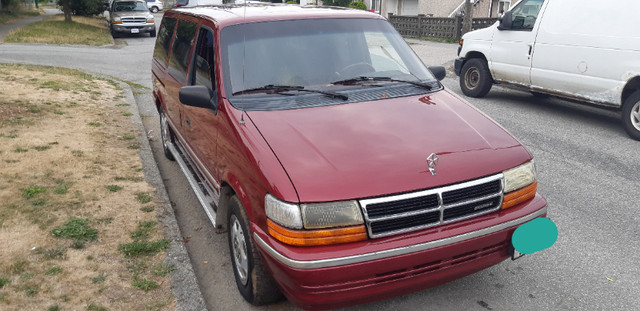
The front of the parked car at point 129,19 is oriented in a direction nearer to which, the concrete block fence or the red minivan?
the red minivan

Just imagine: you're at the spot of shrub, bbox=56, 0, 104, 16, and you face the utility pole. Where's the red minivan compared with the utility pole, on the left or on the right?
right

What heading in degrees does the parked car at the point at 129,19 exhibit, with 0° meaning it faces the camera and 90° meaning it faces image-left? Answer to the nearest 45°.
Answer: approximately 0°

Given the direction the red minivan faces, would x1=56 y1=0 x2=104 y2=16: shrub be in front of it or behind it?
behind

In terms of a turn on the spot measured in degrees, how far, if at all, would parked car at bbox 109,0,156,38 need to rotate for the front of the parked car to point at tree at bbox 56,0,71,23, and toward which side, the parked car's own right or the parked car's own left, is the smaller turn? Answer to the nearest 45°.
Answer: approximately 135° to the parked car's own right

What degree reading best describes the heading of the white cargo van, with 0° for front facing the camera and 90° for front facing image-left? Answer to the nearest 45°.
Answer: approximately 135°

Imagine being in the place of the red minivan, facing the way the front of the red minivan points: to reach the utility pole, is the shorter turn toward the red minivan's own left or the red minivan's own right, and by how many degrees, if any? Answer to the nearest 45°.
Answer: approximately 135° to the red minivan's own left

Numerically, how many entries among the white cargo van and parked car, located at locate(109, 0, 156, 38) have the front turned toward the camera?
1

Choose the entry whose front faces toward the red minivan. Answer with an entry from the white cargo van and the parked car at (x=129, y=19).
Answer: the parked car

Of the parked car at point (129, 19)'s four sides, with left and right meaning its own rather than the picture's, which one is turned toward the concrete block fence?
left
